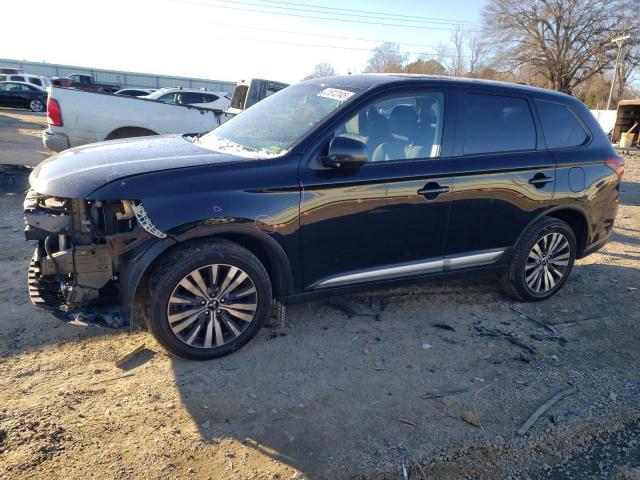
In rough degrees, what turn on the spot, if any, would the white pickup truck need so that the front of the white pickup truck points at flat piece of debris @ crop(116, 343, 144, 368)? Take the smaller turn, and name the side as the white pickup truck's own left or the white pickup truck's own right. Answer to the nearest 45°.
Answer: approximately 135° to the white pickup truck's own right

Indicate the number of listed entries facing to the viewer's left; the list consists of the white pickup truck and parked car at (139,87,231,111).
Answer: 1

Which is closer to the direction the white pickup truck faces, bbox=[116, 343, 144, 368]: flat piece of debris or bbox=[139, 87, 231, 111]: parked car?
the parked car

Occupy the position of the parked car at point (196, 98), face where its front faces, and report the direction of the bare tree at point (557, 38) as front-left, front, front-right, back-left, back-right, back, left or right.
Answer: back-right

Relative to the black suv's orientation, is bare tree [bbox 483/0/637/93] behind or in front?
behind

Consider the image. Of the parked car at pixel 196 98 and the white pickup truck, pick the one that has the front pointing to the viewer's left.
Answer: the parked car

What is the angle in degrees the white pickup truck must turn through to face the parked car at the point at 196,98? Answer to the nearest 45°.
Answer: approximately 45° to its left

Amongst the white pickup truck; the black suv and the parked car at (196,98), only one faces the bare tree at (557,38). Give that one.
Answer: the white pickup truck

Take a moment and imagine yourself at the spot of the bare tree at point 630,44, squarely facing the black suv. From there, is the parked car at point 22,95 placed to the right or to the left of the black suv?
right

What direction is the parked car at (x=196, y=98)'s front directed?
to the viewer's left

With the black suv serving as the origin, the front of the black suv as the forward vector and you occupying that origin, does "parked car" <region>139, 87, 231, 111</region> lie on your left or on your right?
on your right

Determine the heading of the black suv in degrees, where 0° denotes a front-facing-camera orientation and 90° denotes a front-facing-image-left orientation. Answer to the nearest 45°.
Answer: approximately 45°

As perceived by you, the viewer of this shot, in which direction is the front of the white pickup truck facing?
facing away from the viewer and to the right of the viewer
